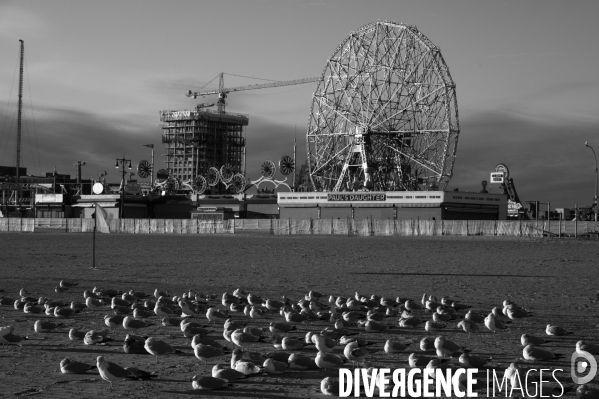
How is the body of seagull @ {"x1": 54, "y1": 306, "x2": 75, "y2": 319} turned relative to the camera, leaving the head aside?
to the viewer's left

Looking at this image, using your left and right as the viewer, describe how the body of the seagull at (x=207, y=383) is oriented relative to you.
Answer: facing to the left of the viewer

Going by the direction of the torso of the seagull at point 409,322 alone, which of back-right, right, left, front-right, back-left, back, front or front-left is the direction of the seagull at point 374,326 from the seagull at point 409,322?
front-left

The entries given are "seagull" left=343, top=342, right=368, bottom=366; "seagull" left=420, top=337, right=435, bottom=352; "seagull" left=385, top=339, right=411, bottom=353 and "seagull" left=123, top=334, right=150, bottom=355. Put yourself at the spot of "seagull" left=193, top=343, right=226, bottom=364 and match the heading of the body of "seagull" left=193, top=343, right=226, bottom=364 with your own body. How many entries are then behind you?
3

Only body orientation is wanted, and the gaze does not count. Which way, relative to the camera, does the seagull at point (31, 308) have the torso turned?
to the viewer's left

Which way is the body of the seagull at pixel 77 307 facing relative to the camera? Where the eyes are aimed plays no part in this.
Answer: to the viewer's left

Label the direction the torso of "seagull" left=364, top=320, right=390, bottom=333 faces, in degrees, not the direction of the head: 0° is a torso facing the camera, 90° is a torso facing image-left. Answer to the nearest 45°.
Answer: approximately 90°
